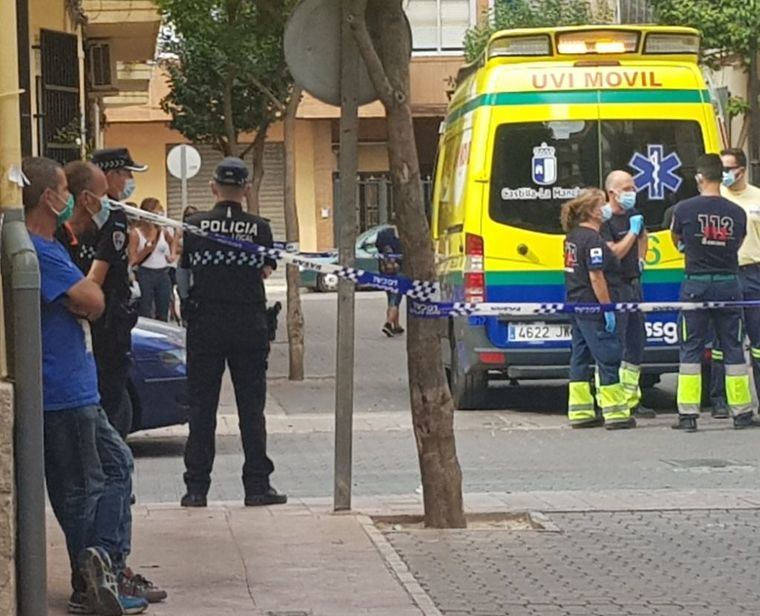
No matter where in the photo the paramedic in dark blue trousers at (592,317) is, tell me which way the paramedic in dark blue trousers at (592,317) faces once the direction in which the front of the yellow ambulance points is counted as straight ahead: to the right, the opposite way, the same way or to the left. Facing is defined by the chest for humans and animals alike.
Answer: to the right

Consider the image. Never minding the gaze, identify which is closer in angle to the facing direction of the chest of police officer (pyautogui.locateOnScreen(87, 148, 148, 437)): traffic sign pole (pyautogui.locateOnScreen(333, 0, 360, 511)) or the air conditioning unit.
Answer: the traffic sign pole

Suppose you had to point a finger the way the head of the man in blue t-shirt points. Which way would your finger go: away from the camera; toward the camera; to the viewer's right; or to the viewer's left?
to the viewer's right

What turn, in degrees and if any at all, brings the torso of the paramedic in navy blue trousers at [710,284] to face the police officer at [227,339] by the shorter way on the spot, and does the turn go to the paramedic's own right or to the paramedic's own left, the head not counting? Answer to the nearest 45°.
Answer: approximately 135° to the paramedic's own left

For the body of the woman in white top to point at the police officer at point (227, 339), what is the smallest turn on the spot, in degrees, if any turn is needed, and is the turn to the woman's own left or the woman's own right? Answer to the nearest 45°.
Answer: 0° — they already face them

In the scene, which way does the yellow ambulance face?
away from the camera

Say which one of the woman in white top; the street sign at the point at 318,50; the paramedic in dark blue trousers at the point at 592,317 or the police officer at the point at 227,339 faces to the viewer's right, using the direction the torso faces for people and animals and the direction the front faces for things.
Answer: the paramedic in dark blue trousers

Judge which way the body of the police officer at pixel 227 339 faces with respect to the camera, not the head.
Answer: away from the camera

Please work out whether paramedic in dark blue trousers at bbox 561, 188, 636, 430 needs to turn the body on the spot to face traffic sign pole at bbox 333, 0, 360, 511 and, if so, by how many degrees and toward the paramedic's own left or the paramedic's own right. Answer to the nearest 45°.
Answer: approximately 90° to the paramedic's own right

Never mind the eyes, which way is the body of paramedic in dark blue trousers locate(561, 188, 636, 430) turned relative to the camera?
to the viewer's right

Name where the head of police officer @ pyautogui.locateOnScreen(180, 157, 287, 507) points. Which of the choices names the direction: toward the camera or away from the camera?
away from the camera

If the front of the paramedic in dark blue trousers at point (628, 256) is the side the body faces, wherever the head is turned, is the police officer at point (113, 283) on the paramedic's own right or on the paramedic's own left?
on the paramedic's own right

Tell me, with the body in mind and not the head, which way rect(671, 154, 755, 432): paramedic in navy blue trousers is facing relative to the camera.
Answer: away from the camera

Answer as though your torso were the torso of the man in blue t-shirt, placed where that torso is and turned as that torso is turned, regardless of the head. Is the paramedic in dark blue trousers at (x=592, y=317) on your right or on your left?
on your left

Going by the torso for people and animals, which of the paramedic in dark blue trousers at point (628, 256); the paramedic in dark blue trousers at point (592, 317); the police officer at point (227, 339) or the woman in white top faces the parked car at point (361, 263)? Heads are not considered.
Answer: the police officer
